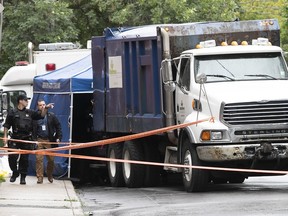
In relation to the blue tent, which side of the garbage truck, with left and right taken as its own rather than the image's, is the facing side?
back

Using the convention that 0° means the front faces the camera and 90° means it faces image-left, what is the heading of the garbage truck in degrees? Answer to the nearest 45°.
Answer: approximately 315°

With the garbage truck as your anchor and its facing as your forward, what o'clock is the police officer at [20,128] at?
The police officer is roughly at 5 o'clock from the garbage truck.

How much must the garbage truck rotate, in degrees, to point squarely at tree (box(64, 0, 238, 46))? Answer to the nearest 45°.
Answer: approximately 135° to its left

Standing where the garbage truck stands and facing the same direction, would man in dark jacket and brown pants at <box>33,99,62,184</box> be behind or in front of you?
behind
